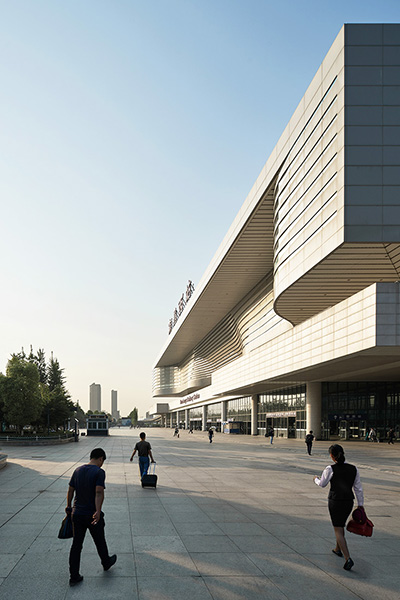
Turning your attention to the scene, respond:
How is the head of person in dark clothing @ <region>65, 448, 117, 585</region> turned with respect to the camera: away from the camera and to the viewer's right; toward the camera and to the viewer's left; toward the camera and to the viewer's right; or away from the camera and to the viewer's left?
away from the camera and to the viewer's right

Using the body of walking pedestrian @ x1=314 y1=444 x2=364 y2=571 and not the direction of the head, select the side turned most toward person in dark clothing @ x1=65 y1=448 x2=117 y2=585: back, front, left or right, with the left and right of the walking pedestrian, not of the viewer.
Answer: left

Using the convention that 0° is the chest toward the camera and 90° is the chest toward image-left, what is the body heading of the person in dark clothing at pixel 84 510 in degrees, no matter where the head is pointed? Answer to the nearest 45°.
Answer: approximately 225°

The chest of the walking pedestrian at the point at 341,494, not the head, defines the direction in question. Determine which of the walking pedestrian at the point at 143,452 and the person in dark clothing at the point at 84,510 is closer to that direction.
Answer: the walking pedestrian

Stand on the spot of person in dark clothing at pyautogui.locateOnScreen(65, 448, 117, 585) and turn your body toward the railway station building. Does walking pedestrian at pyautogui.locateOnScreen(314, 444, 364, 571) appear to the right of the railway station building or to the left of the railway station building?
right

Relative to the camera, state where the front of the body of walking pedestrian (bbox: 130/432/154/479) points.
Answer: away from the camera

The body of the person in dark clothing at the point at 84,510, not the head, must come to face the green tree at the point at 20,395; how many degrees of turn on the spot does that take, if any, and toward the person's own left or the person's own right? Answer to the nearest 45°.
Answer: approximately 45° to the person's own left

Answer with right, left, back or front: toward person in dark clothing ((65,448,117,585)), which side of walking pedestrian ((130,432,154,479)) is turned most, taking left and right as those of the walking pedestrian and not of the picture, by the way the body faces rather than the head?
back

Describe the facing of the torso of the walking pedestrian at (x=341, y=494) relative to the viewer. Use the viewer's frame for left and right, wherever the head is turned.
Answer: facing away from the viewer and to the left of the viewer

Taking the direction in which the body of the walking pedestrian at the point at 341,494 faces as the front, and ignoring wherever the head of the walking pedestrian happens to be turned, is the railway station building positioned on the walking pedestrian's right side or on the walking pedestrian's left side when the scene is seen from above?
on the walking pedestrian's right side
